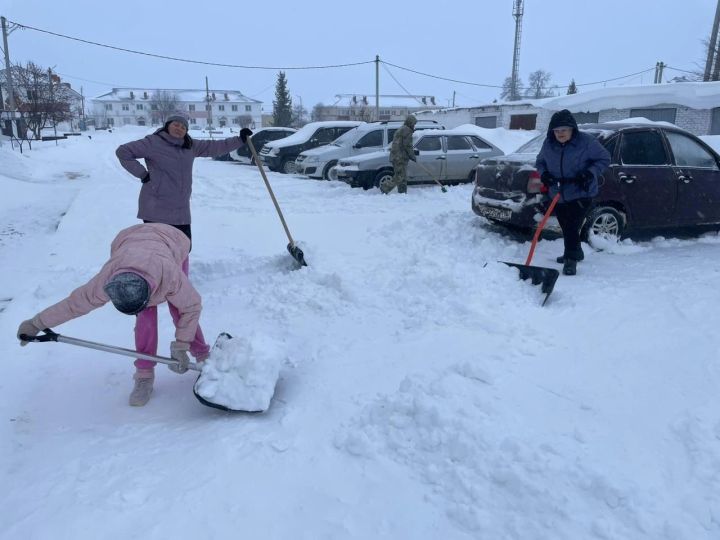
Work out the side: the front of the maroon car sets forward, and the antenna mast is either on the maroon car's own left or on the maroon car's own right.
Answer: on the maroon car's own left

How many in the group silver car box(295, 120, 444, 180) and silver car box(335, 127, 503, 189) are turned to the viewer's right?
0

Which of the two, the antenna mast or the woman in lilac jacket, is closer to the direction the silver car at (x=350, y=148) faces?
the woman in lilac jacket

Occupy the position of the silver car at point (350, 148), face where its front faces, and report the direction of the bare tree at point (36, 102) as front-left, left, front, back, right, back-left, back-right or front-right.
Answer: right

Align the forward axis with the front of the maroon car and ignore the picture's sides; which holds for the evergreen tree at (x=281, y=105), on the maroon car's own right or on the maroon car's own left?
on the maroon car's own left

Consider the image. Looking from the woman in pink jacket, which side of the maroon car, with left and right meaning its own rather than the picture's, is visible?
back

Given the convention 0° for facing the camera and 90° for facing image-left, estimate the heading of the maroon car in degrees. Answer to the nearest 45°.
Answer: approximately 225°

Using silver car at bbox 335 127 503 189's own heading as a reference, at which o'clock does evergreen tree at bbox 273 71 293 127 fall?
The evergreen tree is roughly at 4 o'clock from the silver car.

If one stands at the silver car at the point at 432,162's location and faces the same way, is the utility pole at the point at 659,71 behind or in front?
behind

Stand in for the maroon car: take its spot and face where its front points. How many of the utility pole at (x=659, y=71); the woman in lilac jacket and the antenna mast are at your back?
1

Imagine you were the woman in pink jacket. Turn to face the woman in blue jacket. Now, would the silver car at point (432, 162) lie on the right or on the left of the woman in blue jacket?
left

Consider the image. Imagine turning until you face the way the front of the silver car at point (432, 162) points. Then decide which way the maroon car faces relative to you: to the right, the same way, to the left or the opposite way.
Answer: the opposite way
